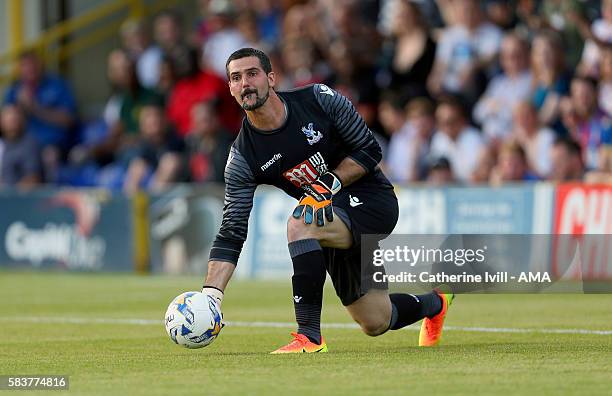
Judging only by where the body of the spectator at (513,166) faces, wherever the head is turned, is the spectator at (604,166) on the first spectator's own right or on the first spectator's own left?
on the first spectator's own left

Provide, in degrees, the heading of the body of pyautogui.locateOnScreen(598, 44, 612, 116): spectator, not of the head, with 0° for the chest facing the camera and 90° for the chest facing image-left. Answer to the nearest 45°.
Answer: approximately 0°

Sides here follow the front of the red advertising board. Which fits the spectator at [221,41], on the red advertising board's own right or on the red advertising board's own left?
on the red advertising board's own right

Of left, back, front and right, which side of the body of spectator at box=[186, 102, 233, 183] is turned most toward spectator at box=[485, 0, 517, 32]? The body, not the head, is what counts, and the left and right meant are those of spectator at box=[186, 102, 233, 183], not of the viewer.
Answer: left

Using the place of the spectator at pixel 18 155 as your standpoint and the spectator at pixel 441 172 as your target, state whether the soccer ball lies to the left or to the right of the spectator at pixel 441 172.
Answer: right

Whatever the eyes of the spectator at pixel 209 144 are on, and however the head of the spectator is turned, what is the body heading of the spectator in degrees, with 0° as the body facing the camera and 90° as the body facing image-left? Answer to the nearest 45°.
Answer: approximately 0°
